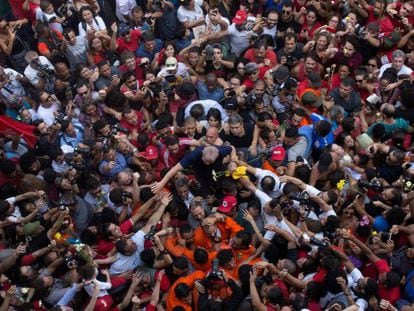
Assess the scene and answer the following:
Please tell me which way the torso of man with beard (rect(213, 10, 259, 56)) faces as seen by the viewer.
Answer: toward the camera

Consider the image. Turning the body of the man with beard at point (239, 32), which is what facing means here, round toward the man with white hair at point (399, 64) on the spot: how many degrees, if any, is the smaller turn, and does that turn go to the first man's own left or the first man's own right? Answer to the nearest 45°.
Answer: approximately 90° to the first man's own left
